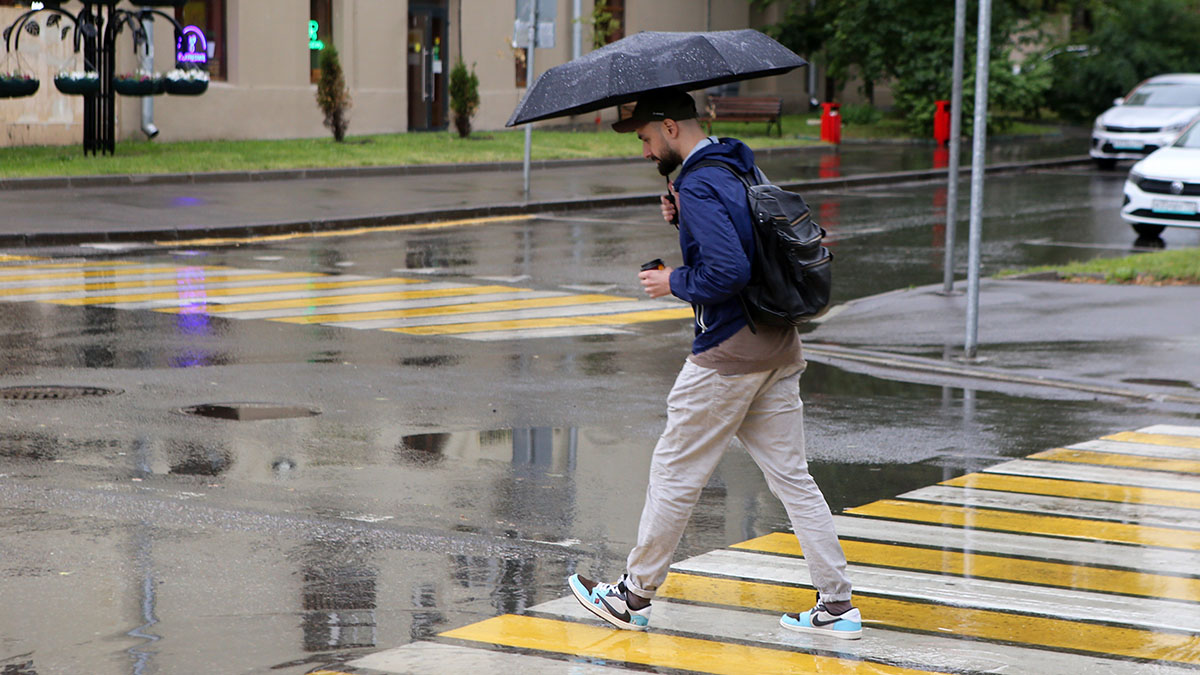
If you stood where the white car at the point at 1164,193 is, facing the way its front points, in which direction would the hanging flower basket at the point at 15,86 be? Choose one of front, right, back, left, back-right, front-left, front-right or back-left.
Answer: front-right

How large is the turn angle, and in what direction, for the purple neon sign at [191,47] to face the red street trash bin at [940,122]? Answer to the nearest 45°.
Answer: approximately 135° to its left

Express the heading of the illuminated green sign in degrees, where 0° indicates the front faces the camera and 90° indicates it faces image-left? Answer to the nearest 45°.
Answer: approximately 0°

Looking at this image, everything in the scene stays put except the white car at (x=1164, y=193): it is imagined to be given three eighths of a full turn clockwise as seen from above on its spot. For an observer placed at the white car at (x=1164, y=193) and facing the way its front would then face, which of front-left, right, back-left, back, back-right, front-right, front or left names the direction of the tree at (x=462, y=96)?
front-left

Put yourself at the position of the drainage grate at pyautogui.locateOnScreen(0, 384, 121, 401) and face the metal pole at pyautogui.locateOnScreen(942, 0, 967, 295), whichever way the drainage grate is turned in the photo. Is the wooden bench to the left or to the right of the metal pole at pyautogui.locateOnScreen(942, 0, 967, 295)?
left

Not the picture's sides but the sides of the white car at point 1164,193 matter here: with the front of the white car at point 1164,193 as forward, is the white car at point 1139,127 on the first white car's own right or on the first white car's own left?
on the first white car's own right

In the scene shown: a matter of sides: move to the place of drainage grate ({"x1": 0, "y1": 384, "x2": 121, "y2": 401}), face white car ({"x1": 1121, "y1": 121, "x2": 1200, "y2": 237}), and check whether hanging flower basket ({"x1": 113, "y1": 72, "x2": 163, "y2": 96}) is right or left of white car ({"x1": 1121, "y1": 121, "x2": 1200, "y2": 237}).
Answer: left

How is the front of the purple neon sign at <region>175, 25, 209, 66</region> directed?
toward the camera

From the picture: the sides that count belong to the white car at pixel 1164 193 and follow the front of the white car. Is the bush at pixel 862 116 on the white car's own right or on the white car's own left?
on the white car's own right

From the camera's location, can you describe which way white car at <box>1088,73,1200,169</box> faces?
facing the viewer and to the left of the viewer
